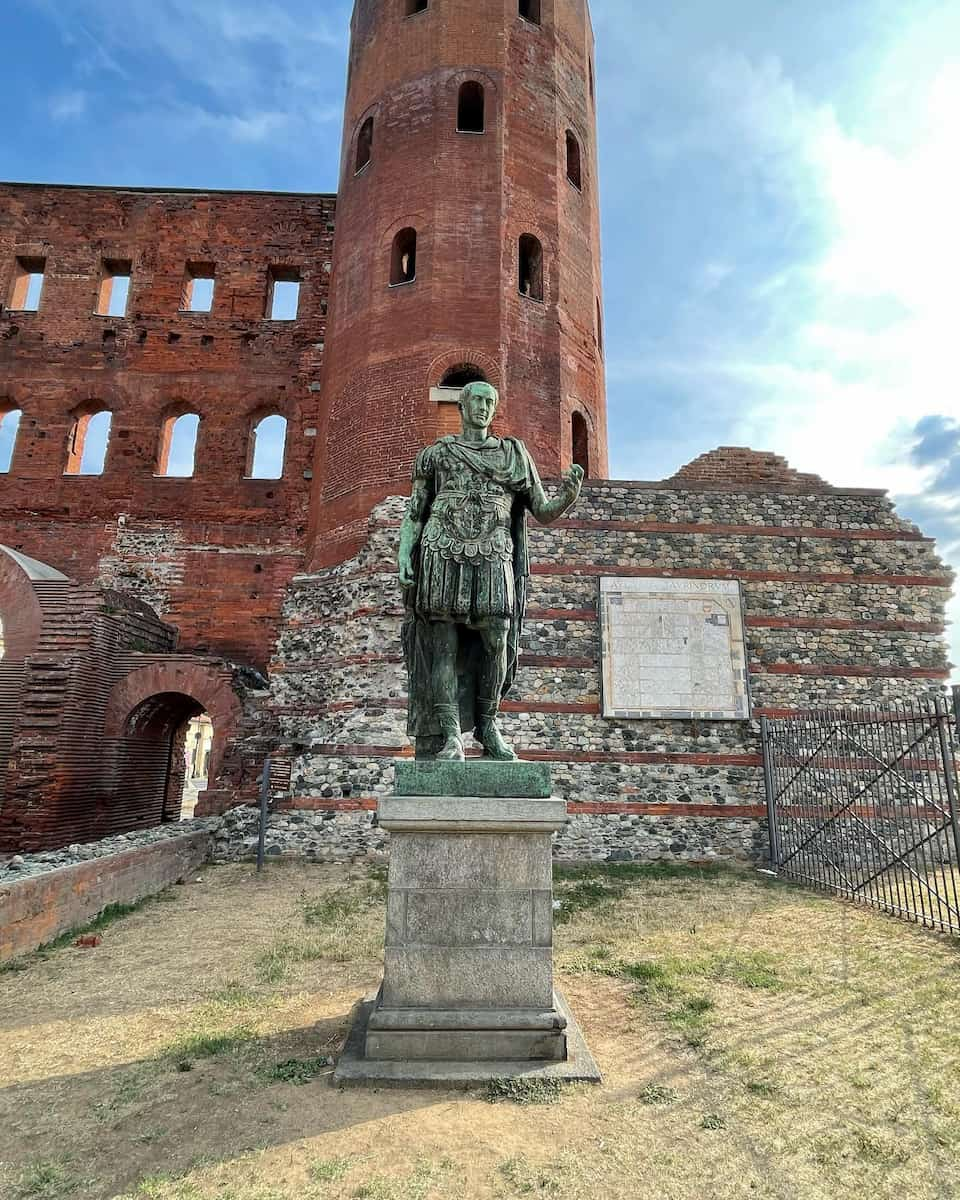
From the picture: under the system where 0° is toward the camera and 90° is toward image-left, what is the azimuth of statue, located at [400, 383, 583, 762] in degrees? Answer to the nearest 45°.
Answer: approximately 0°

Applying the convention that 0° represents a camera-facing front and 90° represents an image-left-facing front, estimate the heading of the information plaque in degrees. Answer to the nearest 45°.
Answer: approximately 0°

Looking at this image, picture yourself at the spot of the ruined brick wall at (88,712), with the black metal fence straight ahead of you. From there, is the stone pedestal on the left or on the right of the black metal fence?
right

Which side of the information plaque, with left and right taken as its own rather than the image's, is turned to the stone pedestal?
front

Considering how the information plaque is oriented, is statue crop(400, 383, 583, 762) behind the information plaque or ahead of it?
ahead

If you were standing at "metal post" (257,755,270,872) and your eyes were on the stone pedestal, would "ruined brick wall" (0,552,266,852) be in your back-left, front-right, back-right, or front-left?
back-right

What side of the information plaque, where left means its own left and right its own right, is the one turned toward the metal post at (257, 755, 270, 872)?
right

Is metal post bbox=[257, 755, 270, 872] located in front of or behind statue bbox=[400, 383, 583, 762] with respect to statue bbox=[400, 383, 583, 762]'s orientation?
behind

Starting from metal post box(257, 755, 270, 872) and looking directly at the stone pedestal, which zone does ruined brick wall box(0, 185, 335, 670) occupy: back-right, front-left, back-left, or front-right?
back-right
